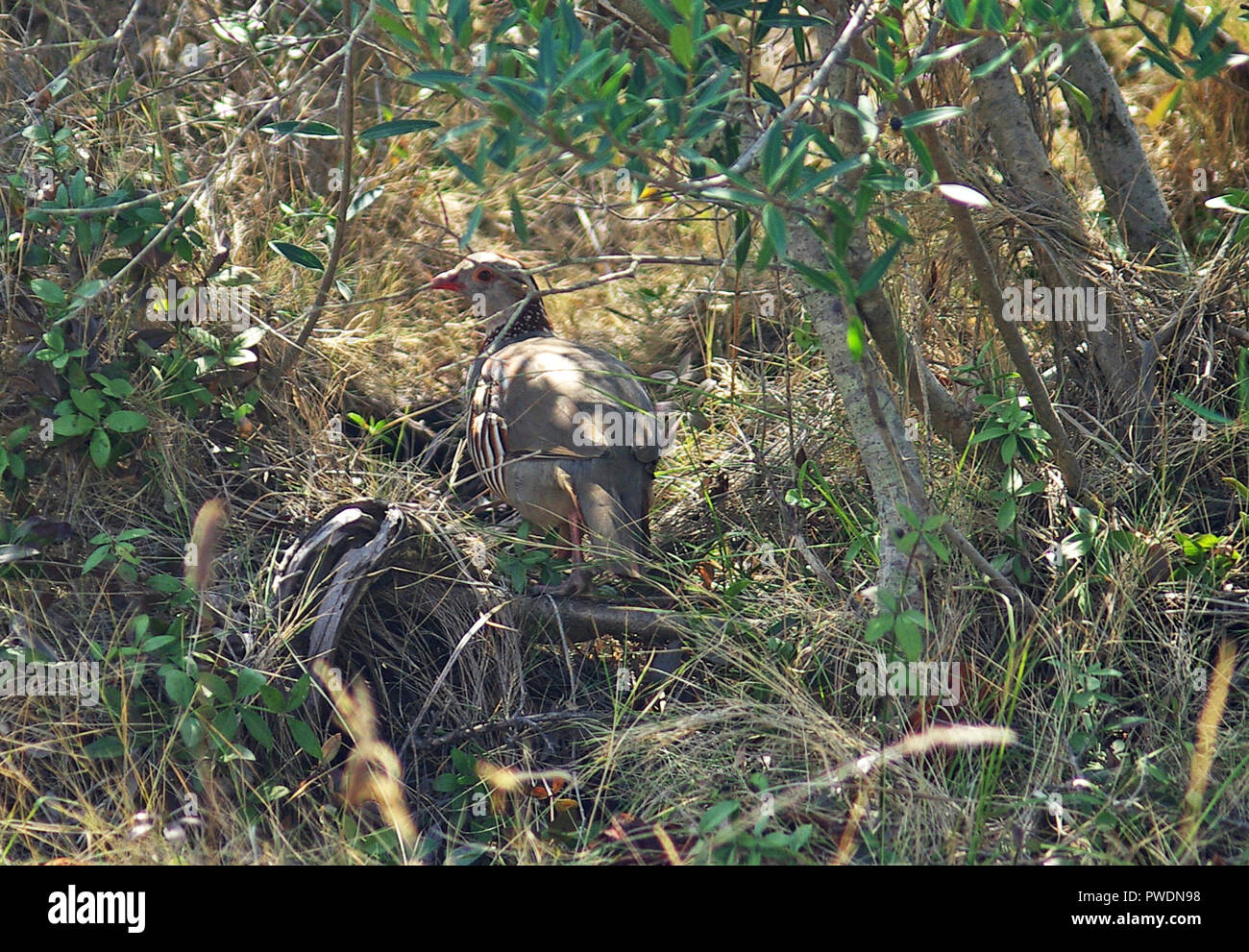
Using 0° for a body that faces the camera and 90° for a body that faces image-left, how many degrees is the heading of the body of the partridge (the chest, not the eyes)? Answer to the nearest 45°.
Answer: approximately 135°
